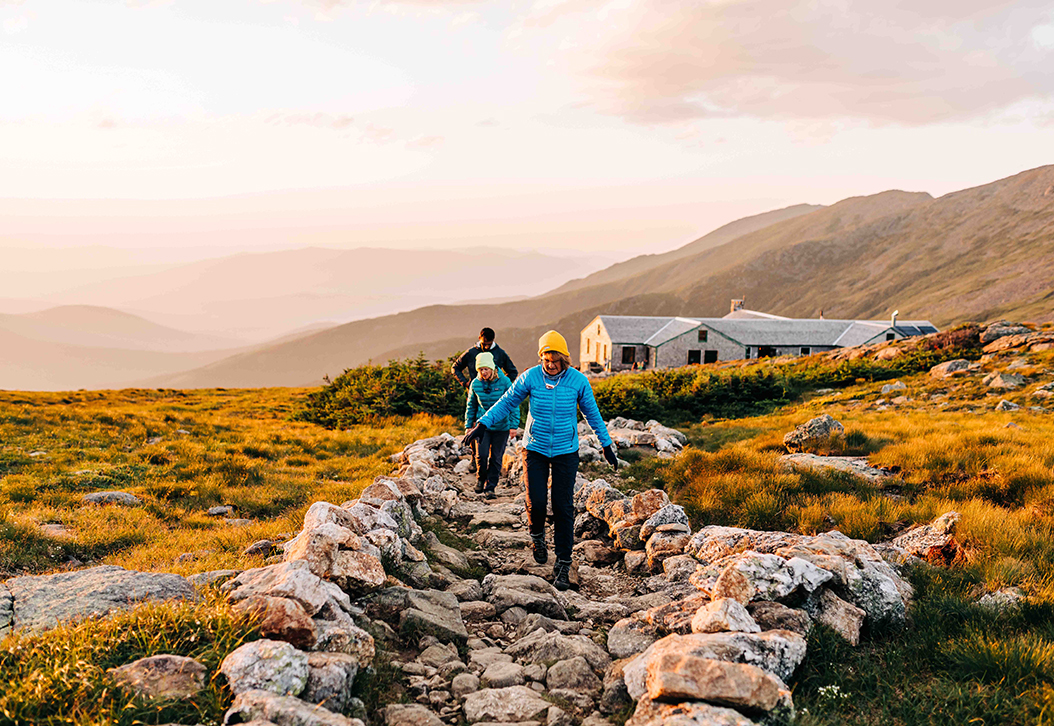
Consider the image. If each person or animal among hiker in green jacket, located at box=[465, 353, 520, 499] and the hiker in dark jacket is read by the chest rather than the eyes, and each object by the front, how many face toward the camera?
2

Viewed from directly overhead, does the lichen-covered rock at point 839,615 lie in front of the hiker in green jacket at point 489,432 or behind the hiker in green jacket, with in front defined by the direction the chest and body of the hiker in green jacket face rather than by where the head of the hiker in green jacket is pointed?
in front

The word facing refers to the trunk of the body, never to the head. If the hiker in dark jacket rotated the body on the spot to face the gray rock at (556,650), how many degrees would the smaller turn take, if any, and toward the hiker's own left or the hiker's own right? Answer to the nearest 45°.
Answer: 0° — they already face it

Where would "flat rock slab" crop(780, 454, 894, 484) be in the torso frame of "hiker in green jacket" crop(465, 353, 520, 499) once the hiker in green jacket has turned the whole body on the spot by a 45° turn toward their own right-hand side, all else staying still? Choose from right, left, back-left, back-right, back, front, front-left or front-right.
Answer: back-left

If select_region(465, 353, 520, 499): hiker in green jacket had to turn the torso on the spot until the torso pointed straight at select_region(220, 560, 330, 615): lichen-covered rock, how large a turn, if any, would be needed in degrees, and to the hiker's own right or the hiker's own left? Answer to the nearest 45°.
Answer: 0° — they already face it

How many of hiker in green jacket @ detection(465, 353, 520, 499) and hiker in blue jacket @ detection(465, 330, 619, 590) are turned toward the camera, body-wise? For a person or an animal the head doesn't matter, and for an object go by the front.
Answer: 2

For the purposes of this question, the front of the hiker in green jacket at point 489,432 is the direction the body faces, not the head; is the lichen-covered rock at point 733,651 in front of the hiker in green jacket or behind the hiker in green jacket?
in front

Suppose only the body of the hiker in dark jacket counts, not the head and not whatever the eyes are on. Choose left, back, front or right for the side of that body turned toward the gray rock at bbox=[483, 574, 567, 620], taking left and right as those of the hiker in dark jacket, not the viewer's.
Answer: front
